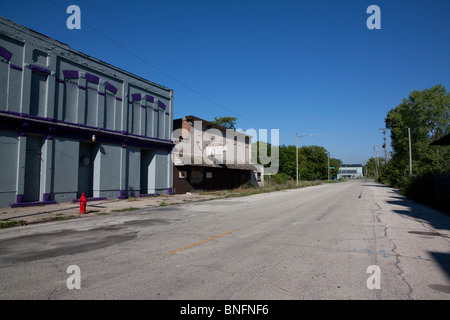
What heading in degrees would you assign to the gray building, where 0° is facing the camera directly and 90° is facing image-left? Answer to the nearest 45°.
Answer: approximately 315°

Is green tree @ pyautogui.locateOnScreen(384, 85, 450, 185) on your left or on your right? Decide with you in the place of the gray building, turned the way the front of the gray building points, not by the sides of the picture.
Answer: on your left

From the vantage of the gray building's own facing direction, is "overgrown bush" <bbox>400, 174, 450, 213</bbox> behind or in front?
in front
